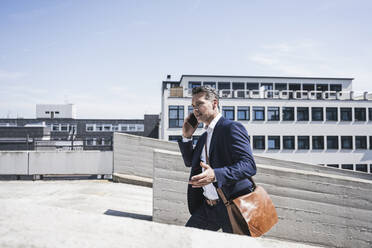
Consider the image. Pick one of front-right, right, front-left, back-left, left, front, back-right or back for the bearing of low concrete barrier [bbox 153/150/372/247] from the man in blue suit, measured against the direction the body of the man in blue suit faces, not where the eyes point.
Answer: back

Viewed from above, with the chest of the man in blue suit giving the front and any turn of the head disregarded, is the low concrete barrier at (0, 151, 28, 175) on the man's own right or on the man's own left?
on the man's own right

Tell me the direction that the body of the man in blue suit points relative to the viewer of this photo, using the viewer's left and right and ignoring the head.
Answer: facing the viewer and to the left of the viewer

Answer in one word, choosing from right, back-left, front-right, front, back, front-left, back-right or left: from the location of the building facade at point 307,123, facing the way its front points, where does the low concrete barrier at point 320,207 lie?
front

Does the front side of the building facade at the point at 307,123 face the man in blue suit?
yes

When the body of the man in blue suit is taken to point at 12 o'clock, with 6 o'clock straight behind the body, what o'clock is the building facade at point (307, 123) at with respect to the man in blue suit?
The building facade is roughly at 5 o'clock from the man in blue suit.

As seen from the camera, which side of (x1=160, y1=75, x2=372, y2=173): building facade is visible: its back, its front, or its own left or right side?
front

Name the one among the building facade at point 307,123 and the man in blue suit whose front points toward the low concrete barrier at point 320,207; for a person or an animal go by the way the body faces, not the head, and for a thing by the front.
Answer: the building facade
